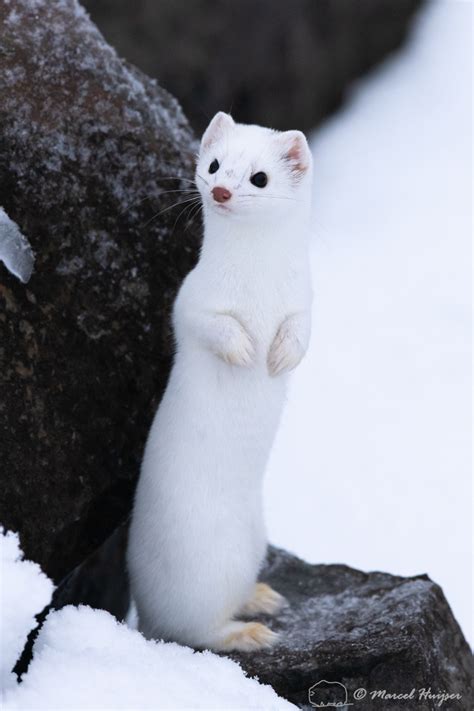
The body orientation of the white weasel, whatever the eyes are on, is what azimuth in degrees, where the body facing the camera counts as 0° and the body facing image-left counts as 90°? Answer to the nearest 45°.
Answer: approximately 315°
